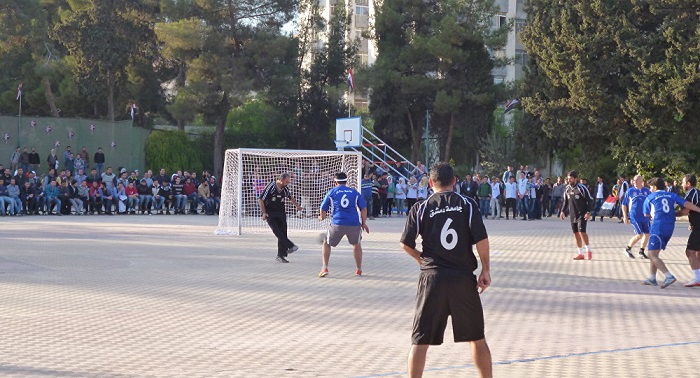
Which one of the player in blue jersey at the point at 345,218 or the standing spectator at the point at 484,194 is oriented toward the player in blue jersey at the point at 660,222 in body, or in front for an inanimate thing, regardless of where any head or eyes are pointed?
the standing spectator

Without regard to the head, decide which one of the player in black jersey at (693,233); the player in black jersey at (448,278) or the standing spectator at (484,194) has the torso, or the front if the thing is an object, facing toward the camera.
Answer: the standing spectator

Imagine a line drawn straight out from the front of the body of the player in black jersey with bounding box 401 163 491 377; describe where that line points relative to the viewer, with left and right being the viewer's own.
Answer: facing away from the viewer

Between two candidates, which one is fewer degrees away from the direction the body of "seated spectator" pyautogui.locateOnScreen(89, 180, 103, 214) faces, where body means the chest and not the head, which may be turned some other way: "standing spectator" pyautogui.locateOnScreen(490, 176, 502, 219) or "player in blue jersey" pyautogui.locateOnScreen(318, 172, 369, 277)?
the player in blue jersey

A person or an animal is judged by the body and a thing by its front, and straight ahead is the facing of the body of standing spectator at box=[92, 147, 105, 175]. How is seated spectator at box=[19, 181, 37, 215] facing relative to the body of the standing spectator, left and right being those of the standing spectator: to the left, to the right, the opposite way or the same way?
the same way

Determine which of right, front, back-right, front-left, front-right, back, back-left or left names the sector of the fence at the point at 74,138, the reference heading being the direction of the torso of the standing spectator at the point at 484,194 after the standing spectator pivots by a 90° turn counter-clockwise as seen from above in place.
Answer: back

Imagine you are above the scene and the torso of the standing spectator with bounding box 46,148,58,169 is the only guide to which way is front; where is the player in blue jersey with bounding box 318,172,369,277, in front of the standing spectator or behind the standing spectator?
in front

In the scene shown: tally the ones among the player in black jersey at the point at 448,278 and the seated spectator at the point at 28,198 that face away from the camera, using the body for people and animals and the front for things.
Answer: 1

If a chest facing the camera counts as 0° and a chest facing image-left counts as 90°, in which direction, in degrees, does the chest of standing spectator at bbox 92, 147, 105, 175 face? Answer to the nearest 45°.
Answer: approximately 0°

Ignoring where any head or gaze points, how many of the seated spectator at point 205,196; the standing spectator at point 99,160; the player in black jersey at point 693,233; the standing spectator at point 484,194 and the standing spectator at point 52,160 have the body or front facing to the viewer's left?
1

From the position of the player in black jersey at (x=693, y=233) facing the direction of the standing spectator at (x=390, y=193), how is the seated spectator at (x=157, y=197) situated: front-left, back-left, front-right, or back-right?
front-left

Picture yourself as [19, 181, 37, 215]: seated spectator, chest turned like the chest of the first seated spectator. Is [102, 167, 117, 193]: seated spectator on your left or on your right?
on your left

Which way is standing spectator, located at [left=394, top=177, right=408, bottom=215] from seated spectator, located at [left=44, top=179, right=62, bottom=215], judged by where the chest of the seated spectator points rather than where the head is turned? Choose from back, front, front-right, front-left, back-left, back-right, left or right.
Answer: left

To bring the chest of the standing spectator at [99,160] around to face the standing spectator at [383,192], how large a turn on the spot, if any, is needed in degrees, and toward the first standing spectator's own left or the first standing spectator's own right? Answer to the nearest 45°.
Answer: approximately 45° to the first standing spectator's own left

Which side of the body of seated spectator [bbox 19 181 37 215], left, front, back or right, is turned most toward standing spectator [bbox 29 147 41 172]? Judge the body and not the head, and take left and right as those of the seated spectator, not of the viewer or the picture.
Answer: back

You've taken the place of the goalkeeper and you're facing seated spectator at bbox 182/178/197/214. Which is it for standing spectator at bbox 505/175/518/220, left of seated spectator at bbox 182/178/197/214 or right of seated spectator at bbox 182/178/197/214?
right

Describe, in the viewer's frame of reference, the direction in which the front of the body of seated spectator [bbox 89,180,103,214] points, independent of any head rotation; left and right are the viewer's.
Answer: facing the viewer

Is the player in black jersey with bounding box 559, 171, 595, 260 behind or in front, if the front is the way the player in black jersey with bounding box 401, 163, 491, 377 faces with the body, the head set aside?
in front

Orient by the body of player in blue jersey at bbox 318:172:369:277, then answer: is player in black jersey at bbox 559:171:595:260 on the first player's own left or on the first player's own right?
on the first player's own right

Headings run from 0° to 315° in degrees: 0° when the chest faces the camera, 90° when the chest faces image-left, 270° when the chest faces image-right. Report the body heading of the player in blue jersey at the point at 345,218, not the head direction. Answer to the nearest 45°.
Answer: approximately 180°

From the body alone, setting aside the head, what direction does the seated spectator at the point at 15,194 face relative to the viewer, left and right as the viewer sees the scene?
facing the viewer and to the right of the viewer
